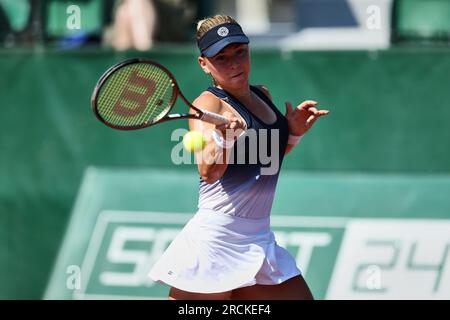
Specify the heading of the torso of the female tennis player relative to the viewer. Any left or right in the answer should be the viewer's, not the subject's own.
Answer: facing the viewer and to the right of the viewer
